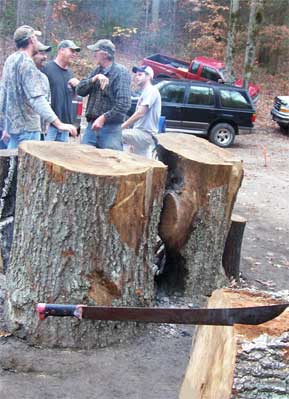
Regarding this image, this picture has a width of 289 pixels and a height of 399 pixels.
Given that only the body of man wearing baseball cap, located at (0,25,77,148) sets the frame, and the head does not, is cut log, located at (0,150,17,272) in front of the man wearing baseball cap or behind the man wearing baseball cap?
behind

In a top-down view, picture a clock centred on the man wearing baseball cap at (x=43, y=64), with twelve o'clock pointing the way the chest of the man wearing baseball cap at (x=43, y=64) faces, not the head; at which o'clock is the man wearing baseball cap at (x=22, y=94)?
the man wearing baseball cap at (x=22, y=94) is roughly at 2 o'clock from the man wearing baseball cap at (x=43, y=64).

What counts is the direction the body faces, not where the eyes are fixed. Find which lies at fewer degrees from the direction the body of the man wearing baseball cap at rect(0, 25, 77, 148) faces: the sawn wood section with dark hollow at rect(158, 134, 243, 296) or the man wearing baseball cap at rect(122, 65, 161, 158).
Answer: the man wearing baseball cap

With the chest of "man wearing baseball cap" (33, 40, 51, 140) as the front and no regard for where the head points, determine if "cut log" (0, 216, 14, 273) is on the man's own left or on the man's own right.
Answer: on the man's own right

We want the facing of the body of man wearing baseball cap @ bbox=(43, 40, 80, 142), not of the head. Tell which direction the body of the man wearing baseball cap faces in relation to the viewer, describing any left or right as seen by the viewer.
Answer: facing the viewer and to the right of the viewer

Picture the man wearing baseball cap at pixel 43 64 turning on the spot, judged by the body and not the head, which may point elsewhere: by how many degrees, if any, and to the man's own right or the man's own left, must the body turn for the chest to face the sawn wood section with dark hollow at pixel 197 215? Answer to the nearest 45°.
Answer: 0° — they already face it

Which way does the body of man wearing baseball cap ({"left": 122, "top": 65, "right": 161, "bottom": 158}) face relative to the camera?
to the viewer's left

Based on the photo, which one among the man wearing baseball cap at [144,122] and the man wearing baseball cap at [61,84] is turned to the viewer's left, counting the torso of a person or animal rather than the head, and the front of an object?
the man wearing baseball cap at [144,122]

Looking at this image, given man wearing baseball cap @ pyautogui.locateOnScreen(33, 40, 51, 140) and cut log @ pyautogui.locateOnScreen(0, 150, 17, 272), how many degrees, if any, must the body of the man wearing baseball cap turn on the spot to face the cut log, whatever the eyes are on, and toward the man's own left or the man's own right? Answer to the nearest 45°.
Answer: approximately 45° to the man's own right

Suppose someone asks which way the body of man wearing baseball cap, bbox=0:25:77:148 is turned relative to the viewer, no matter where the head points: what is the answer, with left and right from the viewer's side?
facing away from the viewer and to the right of the viewer

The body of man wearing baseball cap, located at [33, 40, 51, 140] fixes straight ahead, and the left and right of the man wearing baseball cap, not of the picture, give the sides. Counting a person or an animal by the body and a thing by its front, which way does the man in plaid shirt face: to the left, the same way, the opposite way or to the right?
to the right

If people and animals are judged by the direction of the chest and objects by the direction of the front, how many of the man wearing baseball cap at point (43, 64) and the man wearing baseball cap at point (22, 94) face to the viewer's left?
0

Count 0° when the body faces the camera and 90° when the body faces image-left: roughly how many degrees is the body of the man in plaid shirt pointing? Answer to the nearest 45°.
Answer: approximately 45°

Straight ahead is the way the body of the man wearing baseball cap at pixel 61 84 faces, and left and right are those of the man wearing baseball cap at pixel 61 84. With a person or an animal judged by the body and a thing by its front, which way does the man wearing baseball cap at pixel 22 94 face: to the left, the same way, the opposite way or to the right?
to the left

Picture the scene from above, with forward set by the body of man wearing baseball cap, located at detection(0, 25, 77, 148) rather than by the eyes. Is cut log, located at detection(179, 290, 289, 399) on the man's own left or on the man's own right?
on the man's own right

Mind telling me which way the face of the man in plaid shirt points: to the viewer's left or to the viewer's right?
to the viewer's left
